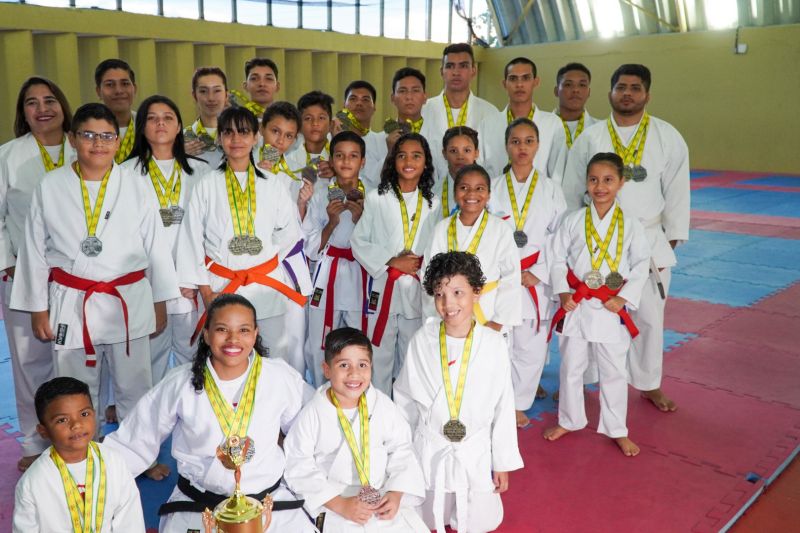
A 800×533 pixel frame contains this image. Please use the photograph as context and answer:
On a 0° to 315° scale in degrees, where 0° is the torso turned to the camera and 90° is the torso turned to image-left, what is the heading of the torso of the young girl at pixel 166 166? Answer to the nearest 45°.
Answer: approximately 0°

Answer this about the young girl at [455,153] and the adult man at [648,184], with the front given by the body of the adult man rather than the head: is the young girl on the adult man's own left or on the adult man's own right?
on the adult man's own right

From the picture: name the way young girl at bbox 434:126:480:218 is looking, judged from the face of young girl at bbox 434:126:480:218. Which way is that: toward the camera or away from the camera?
toward the camera

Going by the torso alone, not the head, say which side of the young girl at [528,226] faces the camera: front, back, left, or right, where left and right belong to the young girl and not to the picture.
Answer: front

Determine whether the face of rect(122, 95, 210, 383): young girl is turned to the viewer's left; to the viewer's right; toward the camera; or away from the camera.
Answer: toward the camera

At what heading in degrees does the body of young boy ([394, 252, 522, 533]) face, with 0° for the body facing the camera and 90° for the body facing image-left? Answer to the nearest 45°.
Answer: approximately 0°

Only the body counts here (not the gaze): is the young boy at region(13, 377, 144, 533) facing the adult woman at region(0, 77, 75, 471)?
no

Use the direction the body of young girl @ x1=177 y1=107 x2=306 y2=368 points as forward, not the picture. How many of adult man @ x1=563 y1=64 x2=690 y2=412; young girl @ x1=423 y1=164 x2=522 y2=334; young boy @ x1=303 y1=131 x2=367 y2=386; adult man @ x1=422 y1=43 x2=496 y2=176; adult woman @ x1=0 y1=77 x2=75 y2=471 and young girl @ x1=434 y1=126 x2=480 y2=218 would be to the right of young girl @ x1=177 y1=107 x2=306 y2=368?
1

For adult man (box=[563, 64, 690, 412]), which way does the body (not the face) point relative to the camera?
toward the camera

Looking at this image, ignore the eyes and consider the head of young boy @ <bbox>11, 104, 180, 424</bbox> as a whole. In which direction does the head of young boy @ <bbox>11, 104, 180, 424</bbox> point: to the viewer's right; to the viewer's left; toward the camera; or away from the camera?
toward the camera

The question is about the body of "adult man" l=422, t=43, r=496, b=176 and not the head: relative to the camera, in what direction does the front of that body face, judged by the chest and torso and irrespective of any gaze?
toward the camera

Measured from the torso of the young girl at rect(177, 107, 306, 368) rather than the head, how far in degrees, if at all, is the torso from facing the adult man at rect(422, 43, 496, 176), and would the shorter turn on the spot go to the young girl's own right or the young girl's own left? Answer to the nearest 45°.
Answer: approximately 135° to the young girl's own left

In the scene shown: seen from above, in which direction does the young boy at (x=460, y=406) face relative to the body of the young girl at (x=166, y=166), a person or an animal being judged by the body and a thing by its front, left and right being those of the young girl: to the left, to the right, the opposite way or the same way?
the same way

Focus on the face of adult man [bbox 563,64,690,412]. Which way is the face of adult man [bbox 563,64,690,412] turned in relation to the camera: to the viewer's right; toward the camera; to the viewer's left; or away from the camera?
toward the camera

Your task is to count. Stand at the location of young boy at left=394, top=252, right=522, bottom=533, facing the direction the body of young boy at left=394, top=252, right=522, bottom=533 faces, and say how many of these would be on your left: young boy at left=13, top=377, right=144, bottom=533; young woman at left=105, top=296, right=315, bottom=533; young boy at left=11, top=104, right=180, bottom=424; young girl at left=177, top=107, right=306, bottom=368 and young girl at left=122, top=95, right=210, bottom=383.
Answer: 0

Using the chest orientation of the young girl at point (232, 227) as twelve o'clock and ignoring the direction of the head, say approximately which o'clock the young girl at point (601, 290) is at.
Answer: the young girl at point (601, 290) is roughly at 9 o'clock from the young girl at point (232, 227).

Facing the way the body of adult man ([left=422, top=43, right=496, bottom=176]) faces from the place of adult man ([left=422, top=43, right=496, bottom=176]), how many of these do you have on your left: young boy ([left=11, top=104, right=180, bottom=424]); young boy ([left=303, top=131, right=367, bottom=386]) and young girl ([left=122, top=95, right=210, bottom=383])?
0

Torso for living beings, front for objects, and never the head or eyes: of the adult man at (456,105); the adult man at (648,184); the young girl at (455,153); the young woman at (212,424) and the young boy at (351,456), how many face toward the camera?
5
